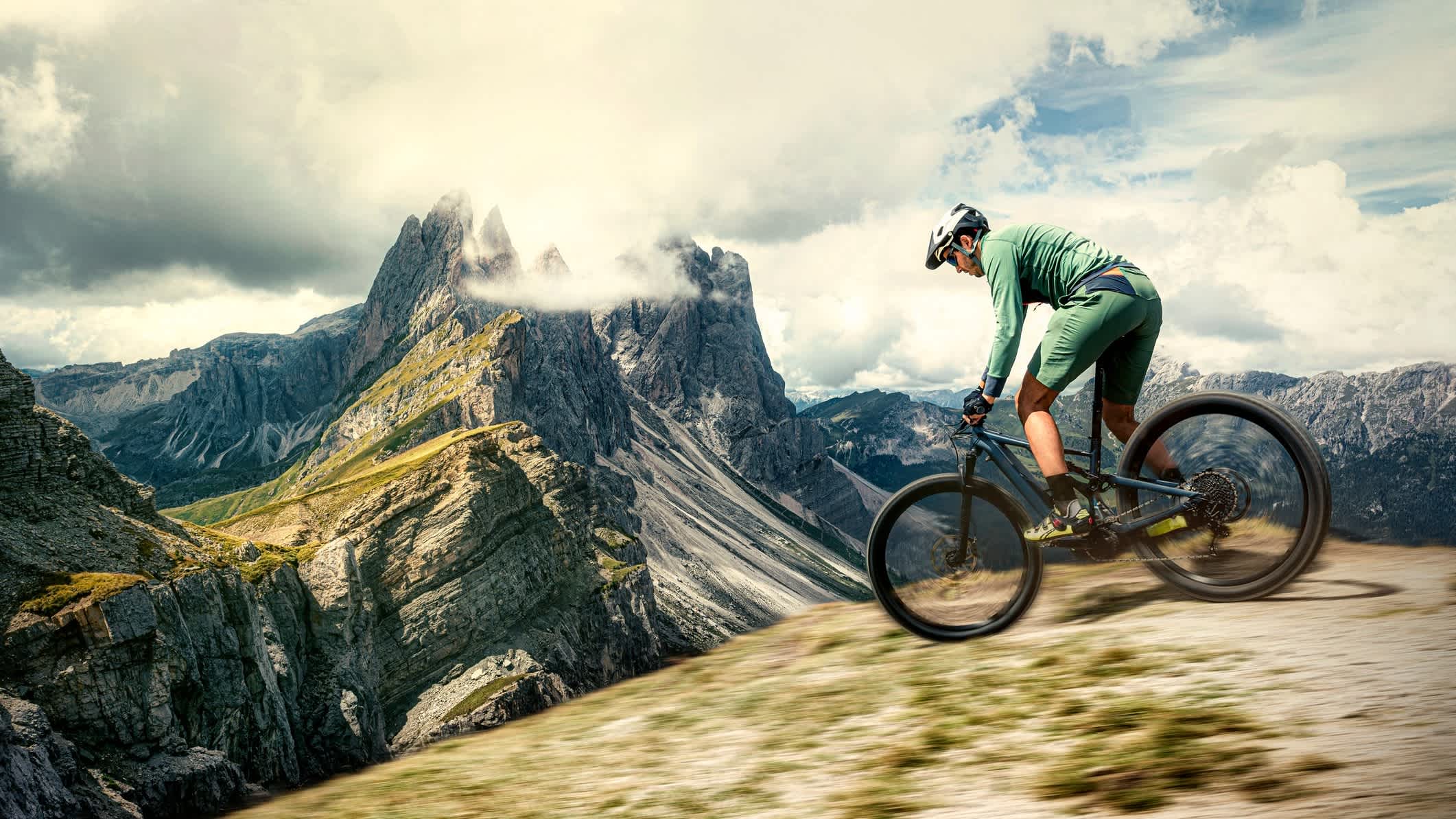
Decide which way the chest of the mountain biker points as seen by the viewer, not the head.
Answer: to the viewer's left

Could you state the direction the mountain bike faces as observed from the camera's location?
facing to the left of the viewer
